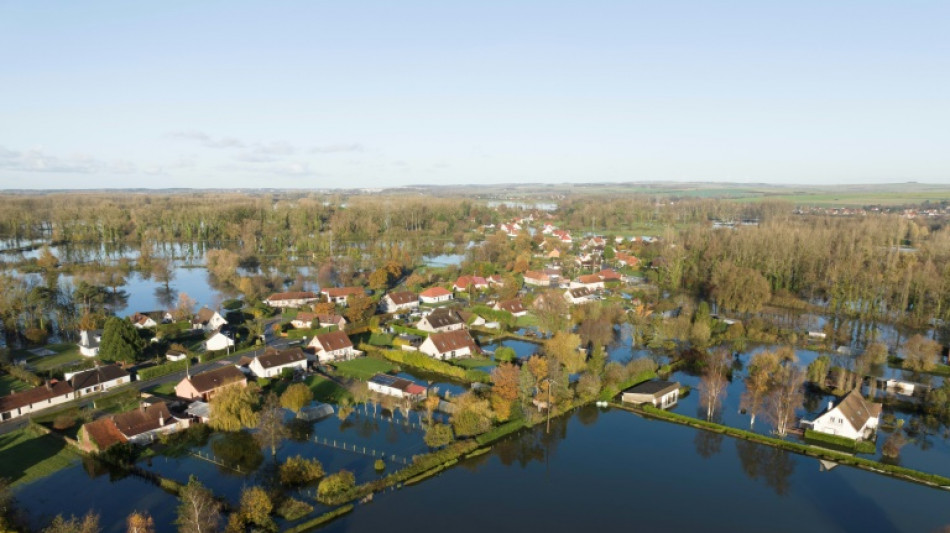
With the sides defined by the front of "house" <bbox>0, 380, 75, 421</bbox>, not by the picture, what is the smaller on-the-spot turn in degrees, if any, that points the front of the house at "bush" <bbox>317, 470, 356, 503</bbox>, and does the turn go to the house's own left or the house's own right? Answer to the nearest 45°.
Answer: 0° — it already faces it

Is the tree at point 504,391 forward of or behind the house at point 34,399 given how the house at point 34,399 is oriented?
forward

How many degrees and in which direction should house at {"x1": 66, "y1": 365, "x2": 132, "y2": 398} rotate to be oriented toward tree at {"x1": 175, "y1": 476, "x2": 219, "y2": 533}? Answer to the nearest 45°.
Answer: approximately 45° to its right

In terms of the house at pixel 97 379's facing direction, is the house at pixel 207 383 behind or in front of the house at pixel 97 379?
in front

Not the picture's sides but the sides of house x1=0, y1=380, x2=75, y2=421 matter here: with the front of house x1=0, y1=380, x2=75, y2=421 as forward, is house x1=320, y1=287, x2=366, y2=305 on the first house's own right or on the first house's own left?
on the first house's own left

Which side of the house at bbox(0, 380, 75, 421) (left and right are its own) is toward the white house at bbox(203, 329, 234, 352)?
left

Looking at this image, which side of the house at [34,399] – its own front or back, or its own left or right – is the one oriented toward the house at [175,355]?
left

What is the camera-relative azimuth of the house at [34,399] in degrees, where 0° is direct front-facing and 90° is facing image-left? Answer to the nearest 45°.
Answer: approximately 315°

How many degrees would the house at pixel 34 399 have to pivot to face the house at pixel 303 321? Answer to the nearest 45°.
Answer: approximately 90° to its left

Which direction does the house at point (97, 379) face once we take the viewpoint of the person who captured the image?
facing the viewer and to the right of the viewer

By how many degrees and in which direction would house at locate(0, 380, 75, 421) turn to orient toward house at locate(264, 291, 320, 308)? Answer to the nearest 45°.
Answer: approximately 90° to its left

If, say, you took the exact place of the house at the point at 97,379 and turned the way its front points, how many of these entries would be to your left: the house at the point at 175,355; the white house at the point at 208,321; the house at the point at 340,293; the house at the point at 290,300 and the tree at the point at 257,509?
4
